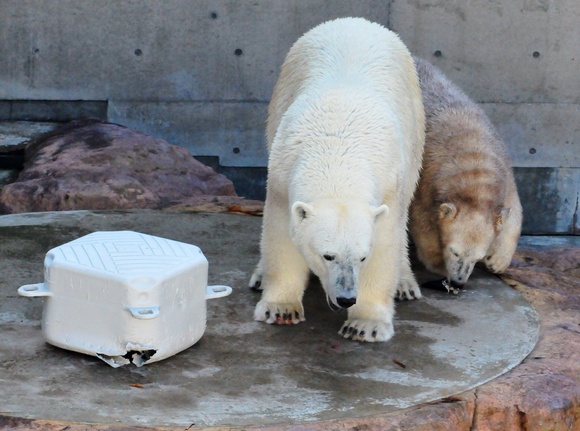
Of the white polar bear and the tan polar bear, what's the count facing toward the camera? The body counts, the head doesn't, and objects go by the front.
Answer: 2

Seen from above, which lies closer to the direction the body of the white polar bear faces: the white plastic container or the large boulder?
the white plastic container

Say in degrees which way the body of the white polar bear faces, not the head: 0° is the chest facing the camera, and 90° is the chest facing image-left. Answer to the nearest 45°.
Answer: approximately 0°

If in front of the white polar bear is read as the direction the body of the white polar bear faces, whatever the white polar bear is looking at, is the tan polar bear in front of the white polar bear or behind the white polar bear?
behind

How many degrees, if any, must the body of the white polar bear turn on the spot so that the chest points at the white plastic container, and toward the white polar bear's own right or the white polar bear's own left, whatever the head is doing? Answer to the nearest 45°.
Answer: approximately 45° to the white polar bear's own right

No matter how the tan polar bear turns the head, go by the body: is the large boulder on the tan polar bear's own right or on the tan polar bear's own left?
on the tan polar bear's own right

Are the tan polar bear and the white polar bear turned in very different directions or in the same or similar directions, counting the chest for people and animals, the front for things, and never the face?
same or similar directions

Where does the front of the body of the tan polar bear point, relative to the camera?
toward the camera

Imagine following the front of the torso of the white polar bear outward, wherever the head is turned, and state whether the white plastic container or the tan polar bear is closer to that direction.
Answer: the white plastic container

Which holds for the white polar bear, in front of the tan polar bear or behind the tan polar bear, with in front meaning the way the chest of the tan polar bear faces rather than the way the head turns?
in front

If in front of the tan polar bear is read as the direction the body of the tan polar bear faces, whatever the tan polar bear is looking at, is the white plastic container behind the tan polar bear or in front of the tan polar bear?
in front
